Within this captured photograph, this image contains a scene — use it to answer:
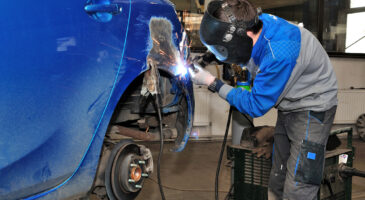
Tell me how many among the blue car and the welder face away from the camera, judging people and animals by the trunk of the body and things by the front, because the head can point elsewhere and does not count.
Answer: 0

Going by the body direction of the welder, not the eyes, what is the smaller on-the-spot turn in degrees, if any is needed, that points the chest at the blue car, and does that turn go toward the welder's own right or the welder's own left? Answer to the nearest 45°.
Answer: approximately 45° to the welder's own left

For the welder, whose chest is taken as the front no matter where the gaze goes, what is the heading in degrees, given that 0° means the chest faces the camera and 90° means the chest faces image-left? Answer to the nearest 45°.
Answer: approximately 90°
